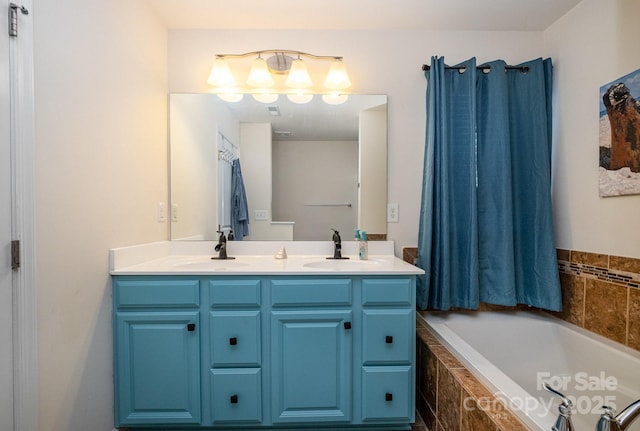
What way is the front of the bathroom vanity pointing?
toward the camera

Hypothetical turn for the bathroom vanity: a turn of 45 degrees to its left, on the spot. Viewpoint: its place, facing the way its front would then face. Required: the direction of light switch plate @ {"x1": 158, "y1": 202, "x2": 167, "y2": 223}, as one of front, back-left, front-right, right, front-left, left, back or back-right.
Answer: back

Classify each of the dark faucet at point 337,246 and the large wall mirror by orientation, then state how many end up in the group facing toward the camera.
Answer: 2

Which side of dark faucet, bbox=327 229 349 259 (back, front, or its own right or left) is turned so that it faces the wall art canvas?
left

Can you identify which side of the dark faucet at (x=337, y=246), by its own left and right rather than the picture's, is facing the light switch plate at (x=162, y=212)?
right

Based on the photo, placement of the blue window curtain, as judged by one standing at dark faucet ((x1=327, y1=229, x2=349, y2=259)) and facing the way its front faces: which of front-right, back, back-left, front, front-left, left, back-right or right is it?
left

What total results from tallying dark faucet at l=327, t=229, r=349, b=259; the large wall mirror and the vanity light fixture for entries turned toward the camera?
3

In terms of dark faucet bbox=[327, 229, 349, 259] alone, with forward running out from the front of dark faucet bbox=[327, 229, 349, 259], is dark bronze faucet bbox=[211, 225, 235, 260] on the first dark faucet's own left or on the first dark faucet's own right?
on the first dark faucet's own right

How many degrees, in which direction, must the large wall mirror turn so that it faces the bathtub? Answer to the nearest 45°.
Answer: approximately 45° to its left

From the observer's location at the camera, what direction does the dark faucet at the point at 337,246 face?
facing the viewer
